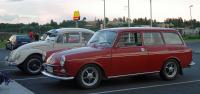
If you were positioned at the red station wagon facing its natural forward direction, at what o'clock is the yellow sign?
The yellow sign is roughly at 4 o'clock from the red station wagon.

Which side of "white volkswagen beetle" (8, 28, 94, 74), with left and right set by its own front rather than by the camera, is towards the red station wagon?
left

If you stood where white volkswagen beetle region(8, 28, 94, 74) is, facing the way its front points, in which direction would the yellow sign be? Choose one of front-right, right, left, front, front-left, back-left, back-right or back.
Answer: back-right

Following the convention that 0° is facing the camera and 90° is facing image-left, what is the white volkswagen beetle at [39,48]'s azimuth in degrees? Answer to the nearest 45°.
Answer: approximately 45°

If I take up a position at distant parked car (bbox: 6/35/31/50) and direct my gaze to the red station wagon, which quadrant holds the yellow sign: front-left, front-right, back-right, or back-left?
back-left

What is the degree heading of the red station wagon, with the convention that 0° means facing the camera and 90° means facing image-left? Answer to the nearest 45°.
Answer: approximately 45°

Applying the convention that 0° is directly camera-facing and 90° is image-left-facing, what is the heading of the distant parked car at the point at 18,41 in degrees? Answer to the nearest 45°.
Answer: approximately 45°

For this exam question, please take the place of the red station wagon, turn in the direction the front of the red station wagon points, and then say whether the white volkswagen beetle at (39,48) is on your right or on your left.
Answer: on your right
